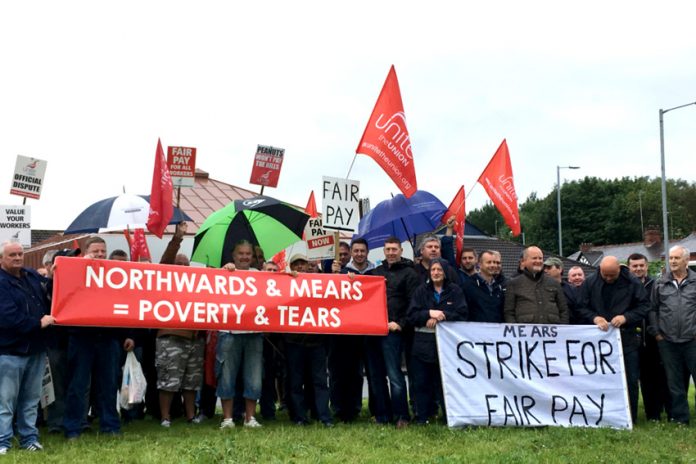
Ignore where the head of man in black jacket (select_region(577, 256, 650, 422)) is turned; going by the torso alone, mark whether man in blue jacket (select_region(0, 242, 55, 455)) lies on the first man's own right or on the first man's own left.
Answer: on the first man's own right

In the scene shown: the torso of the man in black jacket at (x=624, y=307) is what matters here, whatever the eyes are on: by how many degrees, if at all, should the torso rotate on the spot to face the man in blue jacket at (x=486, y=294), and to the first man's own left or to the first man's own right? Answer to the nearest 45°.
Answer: approximately 45° to the first man's own right

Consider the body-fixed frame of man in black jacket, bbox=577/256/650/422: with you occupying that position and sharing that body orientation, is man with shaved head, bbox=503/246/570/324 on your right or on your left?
on your right

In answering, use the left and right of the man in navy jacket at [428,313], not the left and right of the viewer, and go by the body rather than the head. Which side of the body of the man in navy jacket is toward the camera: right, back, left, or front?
front

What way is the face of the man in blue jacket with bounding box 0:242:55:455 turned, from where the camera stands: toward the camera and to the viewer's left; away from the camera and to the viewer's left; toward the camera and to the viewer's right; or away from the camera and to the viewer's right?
toward the camera and to the viewer's right

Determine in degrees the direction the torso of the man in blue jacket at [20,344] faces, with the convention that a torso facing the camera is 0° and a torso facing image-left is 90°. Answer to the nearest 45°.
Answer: approximately 315°

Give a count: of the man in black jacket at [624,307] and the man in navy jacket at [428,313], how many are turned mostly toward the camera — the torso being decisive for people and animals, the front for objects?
2

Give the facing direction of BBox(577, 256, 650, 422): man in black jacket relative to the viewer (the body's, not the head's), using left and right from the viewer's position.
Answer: facing the viewer
